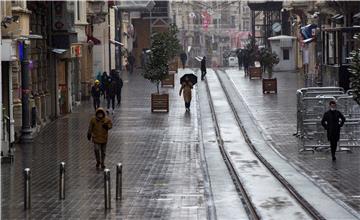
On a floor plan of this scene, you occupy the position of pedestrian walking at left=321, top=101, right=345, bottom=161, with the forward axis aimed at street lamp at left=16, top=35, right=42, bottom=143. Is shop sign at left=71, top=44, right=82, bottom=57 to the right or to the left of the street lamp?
right

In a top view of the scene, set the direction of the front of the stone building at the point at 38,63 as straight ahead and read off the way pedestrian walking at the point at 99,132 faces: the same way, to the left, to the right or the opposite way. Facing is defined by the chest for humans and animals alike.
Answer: to the right

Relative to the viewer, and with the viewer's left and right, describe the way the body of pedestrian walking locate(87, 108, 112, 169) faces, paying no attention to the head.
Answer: facing the viewer

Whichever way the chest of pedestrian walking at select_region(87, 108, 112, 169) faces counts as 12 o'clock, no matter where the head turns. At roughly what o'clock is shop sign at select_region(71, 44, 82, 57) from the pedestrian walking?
The shop sign is roughly at 6 o'clock from the pedestrian walking.

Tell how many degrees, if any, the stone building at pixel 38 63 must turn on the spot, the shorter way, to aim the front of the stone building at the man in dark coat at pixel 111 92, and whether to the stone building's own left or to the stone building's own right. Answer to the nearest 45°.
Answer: approximately 45° to the stone building's own left

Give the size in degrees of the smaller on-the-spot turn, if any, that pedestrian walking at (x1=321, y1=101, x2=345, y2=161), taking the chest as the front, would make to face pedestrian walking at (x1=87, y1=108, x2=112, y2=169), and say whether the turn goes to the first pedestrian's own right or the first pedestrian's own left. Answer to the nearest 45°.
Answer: approximately 90° to the first pedestrian's own right

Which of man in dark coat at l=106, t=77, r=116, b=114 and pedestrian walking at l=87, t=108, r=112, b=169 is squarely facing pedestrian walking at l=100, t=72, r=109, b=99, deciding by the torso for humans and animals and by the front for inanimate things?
the man in dark coat

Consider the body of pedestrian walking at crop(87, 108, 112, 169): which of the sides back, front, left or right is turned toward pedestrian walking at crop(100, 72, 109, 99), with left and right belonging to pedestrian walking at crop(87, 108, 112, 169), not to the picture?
back

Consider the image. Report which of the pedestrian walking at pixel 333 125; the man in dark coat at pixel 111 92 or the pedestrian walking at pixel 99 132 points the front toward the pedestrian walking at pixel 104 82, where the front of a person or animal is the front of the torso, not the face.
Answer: the man in dark coat

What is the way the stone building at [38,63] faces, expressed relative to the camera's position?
facing to the right of the viewer

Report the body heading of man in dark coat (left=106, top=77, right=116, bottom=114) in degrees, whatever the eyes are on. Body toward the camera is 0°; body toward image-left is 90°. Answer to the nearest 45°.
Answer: approximately 0°

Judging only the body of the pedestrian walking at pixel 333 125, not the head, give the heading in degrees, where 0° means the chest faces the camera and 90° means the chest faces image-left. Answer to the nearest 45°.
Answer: approximately 0°

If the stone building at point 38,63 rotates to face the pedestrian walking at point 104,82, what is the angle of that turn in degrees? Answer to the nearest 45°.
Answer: approximately 90° to its left

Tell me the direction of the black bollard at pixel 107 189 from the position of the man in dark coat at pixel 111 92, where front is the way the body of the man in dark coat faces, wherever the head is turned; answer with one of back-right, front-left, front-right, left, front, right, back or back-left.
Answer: front

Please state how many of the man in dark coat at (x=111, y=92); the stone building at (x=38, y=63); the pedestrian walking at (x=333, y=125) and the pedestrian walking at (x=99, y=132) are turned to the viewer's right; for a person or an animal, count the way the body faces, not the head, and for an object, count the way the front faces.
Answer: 1

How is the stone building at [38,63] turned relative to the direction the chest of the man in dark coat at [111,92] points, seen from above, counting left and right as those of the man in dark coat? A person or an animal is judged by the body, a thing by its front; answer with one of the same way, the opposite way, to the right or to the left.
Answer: to the left
